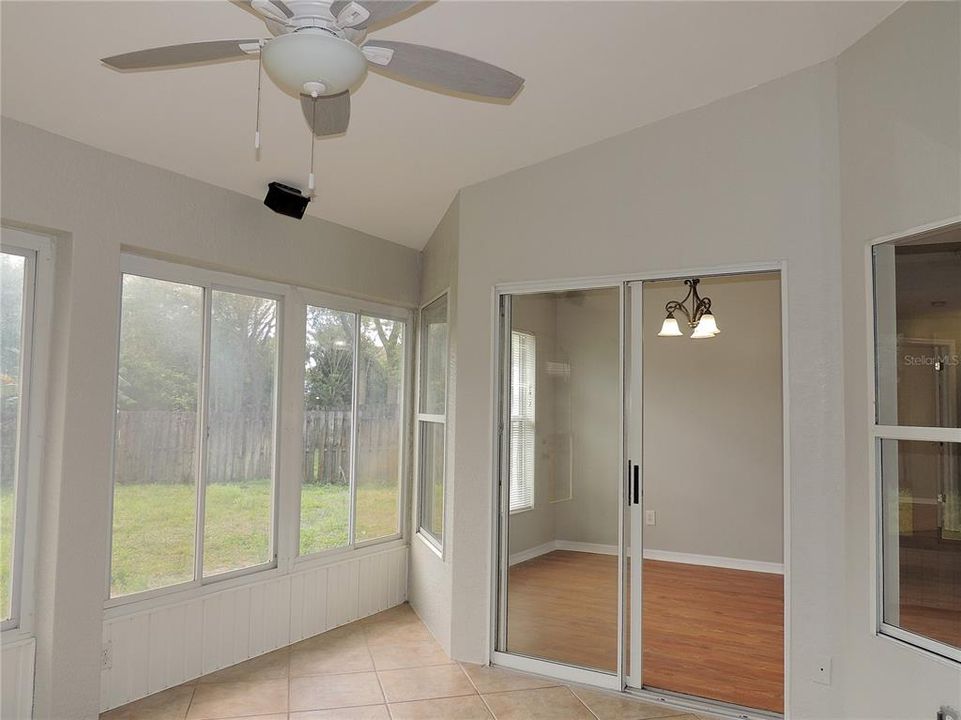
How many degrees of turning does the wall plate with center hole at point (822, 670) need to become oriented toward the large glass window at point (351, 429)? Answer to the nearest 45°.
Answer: approximately 90° to its right

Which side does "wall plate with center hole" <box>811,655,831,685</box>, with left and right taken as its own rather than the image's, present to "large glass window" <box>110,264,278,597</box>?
right

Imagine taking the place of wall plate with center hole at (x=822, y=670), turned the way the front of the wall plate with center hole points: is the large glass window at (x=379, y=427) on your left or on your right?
on your right

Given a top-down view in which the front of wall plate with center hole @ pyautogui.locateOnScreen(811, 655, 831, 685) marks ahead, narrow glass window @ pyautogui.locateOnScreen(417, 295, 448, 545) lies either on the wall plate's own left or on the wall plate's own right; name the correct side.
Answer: on the wall plate's own right

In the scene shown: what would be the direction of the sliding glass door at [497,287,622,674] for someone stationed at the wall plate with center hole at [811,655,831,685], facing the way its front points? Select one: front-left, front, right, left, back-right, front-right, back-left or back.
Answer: right

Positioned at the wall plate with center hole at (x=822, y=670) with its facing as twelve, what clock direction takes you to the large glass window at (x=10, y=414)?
The large glass window is roughly at 2 o'clock from the wall plate with center hole.

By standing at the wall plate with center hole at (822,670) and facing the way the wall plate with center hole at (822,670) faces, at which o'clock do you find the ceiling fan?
The ceiling fan is roughly at 1 o'clock from the wall plate with center hole.

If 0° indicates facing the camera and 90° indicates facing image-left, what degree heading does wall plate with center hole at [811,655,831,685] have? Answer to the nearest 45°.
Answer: approximately 0°

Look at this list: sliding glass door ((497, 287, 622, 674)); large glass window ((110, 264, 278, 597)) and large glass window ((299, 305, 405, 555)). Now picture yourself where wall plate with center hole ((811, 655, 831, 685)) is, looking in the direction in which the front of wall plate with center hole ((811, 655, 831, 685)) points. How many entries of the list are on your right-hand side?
3

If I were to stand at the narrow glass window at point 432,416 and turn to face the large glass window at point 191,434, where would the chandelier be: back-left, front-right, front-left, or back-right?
back-left

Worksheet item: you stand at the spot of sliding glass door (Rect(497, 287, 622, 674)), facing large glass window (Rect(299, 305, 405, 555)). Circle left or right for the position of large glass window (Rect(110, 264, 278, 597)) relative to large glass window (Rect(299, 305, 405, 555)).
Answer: left
